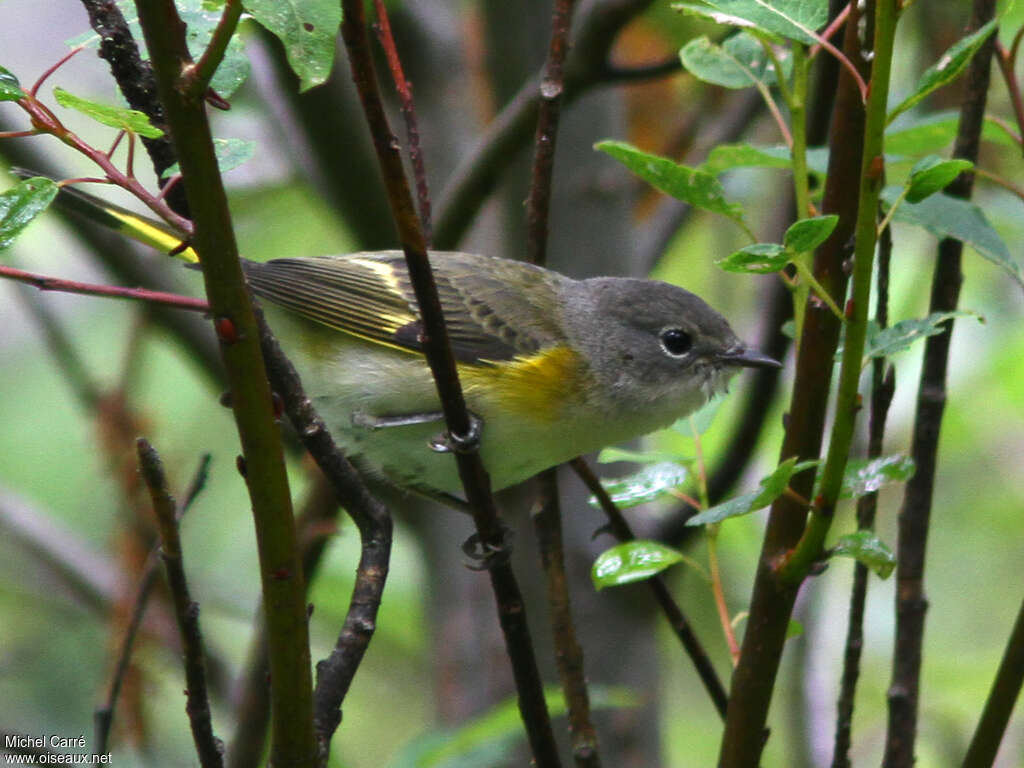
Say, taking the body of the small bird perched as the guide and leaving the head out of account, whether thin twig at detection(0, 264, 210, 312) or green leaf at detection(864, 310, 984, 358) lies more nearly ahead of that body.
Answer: the green leaf

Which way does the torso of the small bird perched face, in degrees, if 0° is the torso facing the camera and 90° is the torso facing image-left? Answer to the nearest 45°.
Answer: approximately 270°

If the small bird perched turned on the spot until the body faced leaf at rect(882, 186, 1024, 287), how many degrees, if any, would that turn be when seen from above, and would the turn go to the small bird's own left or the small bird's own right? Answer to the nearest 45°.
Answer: approximately 45° to the small bird's own right
